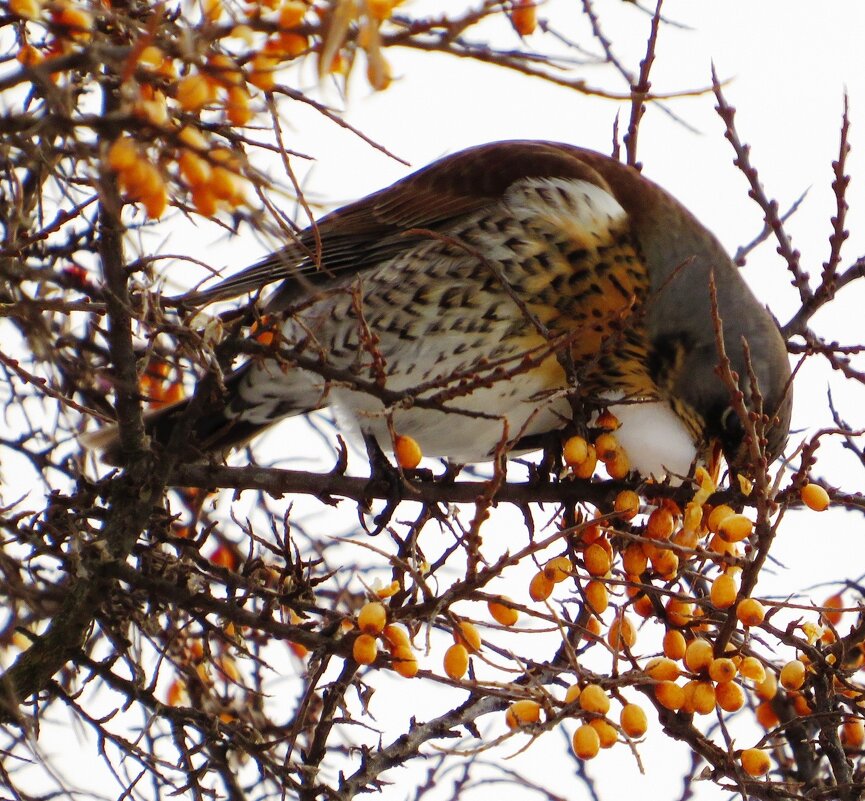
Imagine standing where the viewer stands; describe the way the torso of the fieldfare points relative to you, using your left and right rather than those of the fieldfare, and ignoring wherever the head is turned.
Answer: facing to the right of the viewer
